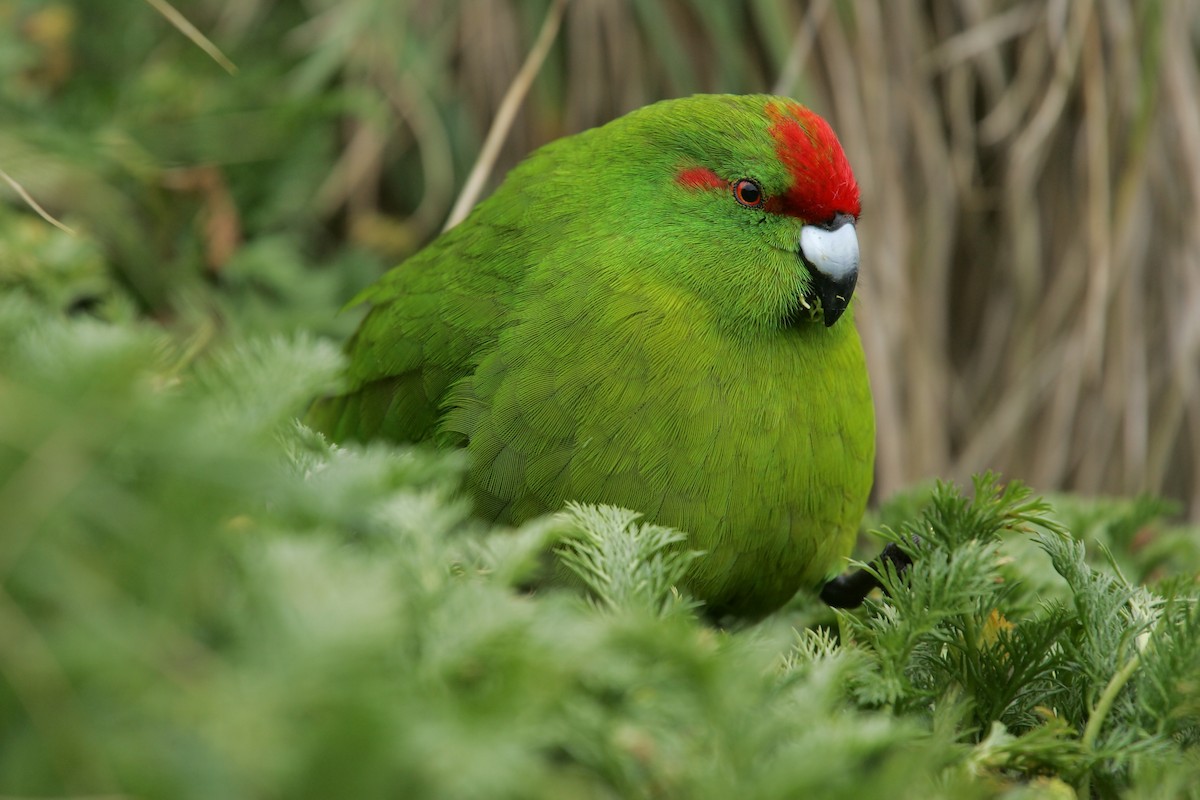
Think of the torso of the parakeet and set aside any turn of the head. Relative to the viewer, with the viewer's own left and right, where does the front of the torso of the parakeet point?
facing the viewer and to the right of the viewer
